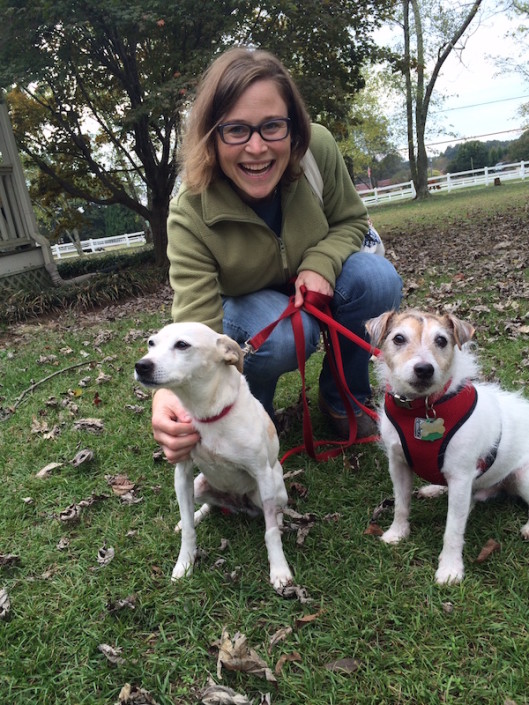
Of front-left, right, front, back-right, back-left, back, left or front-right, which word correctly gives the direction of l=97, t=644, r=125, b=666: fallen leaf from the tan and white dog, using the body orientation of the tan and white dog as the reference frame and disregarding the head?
front

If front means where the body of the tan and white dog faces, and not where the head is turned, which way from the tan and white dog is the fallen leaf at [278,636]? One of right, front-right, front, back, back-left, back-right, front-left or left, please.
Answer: front

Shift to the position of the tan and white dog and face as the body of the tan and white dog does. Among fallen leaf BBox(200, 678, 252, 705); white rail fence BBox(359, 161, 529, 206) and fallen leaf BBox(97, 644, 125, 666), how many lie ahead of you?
2

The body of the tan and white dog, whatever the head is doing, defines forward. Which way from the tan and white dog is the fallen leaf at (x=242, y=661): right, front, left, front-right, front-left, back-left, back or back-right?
front

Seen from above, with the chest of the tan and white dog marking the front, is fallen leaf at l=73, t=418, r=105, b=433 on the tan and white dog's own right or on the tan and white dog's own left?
on the tan and white dog's own right

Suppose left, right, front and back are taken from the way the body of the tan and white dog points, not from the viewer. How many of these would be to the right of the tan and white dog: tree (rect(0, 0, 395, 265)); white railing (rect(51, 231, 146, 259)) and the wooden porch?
3

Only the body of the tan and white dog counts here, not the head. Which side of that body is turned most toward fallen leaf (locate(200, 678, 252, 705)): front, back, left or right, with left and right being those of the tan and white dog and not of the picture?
front

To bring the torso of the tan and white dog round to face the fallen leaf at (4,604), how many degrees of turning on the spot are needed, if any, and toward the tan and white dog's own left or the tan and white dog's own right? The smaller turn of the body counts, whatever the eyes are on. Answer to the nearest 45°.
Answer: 0° — it already faces it

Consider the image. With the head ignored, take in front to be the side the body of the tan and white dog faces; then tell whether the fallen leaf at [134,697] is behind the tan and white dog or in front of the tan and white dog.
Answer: in front

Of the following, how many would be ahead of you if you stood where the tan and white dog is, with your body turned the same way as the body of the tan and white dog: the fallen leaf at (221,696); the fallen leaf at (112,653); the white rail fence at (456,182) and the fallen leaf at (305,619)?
3

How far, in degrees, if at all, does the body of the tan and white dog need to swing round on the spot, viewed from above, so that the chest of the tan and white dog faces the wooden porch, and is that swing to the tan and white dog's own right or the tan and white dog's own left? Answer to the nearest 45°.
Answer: approximately 90° to the tan and white dog's own right

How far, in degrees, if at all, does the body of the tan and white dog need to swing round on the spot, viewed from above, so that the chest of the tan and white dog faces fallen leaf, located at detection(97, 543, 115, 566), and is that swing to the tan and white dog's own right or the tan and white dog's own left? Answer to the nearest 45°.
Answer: approximately 45° to the tan and white dog's own right

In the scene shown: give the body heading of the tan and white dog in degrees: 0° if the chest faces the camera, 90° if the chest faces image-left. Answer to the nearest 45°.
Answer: approximately 45°

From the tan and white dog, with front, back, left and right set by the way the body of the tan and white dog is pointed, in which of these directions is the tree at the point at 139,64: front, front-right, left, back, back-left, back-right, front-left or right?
right

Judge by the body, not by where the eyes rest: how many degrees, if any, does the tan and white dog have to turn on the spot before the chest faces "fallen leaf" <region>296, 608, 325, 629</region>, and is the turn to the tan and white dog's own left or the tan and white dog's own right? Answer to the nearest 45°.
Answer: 0° — it already faces it
